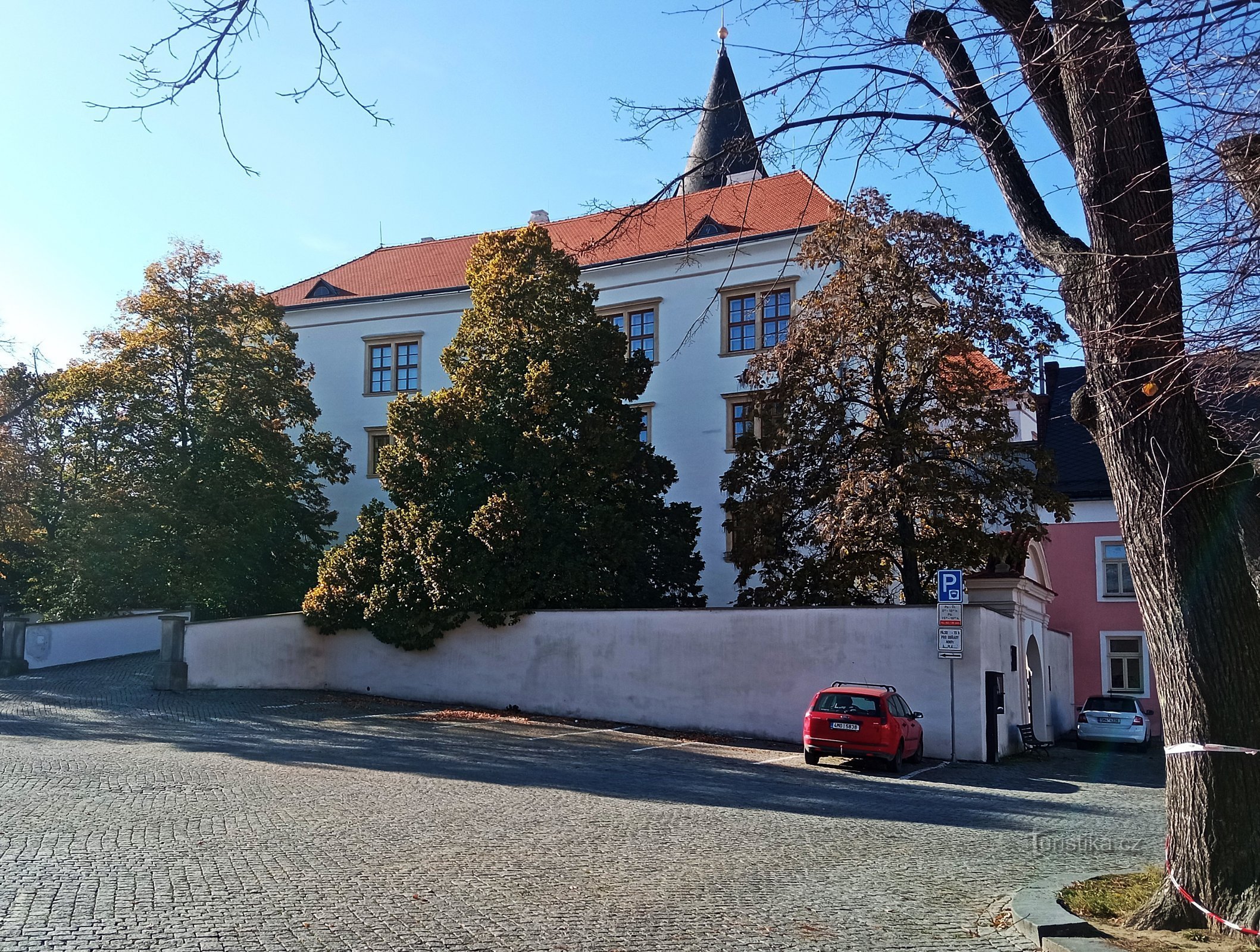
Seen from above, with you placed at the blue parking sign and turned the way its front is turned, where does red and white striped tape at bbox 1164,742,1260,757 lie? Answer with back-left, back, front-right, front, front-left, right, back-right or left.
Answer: front

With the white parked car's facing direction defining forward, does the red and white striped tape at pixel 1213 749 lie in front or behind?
behind

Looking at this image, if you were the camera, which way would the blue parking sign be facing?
facing the viewer

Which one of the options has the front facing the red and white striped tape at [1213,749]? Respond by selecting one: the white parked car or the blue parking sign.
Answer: the blue parking sign

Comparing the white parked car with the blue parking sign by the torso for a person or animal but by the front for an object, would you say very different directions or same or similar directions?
very different directions

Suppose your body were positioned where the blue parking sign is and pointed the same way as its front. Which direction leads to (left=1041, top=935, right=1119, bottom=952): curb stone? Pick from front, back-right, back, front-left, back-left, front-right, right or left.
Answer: front

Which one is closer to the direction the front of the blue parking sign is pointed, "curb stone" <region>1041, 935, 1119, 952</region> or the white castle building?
the curb stone

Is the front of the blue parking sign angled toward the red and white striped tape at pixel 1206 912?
yes

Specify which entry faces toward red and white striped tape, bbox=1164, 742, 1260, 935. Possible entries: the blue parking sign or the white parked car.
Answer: the blue parking sign

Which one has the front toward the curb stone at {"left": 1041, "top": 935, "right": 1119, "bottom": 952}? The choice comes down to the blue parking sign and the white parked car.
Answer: the blue parking sign

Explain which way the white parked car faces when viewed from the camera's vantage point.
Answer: facing away from the viewer

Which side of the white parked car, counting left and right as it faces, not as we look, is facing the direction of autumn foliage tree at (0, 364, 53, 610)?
left

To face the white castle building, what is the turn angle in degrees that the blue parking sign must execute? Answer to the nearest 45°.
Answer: approximately 135° to its right

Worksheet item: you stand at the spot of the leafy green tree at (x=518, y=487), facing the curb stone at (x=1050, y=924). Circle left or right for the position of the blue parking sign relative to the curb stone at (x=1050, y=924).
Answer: left

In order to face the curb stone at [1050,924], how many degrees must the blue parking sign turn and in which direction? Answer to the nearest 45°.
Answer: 0° — it already faces it

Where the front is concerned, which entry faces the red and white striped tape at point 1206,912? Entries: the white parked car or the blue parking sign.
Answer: the blue parking sign

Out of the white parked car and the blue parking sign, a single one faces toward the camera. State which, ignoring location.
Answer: the blue parking sign
